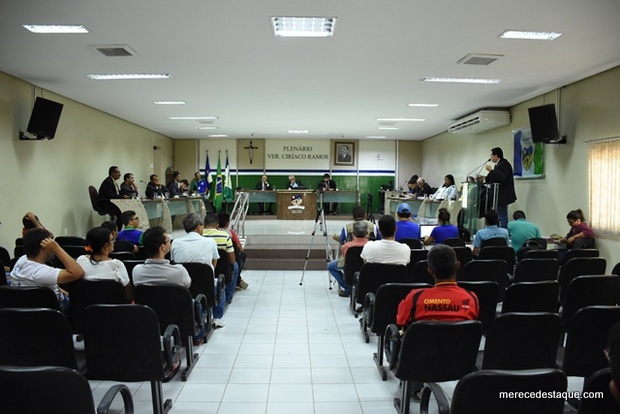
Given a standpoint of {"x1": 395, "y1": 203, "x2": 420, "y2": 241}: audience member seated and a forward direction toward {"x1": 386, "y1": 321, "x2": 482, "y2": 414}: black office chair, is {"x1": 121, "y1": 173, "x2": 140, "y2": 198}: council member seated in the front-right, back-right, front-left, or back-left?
back-right

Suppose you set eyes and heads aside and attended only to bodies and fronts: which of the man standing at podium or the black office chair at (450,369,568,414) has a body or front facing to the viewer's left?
the man standing at podium

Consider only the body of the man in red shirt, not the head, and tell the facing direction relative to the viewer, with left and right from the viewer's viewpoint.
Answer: facing away from the viewer

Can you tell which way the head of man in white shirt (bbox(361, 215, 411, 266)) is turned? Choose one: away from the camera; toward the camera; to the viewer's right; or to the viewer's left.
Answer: away from the camera

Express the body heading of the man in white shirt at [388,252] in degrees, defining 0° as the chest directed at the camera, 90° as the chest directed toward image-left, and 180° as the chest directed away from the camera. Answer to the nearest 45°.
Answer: approximately 180°

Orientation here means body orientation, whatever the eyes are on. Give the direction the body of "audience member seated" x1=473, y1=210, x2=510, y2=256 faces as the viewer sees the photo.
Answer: away from the camera

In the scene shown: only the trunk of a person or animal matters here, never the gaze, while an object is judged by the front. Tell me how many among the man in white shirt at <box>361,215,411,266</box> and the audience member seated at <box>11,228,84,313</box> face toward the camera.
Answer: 0

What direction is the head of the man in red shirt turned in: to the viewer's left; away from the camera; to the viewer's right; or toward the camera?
away from the camera

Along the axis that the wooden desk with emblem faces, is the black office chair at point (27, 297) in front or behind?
in front

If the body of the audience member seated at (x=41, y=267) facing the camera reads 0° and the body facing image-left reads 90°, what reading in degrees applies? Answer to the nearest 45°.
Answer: approximately 225°

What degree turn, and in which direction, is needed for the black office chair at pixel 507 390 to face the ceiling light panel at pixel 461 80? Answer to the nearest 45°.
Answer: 0° — it already faces it

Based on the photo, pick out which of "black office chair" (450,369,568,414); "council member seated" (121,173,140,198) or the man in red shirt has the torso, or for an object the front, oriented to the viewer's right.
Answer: the council member seated

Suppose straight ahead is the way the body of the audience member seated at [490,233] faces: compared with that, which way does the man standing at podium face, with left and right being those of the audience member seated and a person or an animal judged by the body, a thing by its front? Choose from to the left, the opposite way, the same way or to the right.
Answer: to the left
